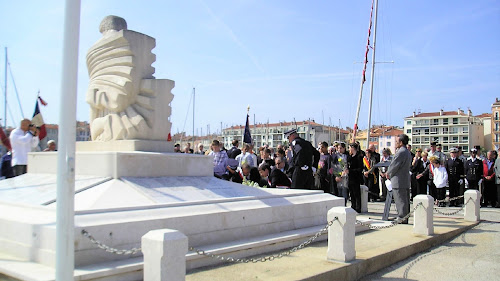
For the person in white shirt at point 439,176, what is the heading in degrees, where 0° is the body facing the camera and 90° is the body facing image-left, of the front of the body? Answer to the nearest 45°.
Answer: approximately 45°

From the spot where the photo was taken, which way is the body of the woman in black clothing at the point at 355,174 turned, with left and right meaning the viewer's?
facing to the left of the viewer

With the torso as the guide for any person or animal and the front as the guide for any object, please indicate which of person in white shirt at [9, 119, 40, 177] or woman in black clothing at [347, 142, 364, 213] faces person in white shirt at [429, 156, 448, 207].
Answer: person in white shirt at [9, 119, 40, 177]

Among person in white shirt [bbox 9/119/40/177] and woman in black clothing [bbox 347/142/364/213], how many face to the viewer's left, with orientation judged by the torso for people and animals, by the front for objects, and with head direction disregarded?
1

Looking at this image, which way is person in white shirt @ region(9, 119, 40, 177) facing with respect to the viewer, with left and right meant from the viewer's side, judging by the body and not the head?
facing to the right of the viewer

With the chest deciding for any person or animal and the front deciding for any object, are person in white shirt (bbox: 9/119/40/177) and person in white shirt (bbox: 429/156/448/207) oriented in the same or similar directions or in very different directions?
very different directions

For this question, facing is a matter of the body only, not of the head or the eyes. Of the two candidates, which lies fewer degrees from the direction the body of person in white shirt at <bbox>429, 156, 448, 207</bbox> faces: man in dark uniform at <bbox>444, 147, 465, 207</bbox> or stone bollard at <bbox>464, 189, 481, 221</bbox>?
the stone bollard

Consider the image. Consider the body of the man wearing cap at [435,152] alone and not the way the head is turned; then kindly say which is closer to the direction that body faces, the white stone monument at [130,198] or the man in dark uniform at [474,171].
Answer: the white stone monument

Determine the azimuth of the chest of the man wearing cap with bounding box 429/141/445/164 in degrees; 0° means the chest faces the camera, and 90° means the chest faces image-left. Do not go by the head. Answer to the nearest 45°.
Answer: approximately 45°

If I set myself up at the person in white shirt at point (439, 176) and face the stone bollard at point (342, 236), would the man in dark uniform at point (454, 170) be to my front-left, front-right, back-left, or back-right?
back-left
